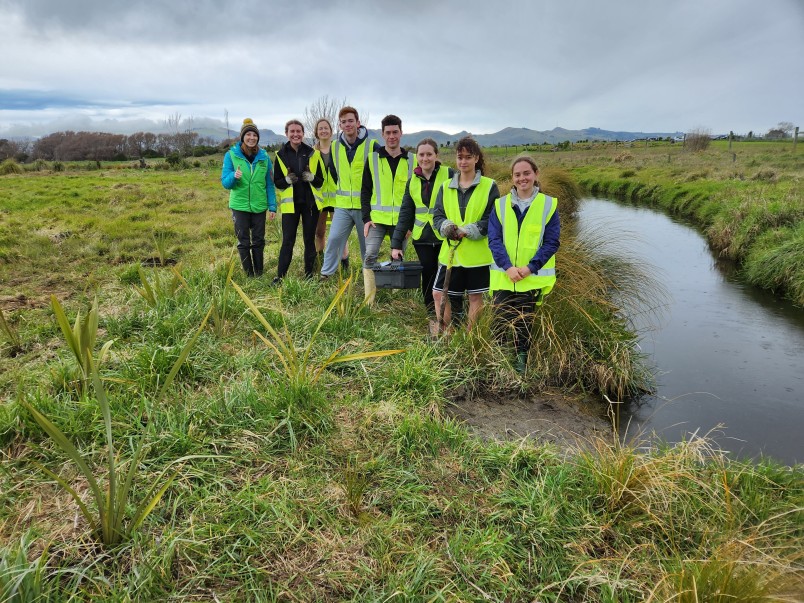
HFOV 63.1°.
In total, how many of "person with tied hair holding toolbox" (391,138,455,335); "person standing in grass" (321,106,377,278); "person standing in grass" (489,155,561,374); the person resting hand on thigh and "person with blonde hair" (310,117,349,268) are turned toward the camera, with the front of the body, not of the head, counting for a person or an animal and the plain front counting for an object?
5

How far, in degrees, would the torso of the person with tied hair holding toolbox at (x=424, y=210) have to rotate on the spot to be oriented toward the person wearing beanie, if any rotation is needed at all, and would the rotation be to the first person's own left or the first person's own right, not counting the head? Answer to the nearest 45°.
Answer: approximately 135° to the first person's own right

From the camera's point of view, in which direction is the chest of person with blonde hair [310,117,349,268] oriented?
toward the camera

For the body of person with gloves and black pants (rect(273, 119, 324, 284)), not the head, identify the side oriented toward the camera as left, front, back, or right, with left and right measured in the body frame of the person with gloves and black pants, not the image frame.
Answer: front

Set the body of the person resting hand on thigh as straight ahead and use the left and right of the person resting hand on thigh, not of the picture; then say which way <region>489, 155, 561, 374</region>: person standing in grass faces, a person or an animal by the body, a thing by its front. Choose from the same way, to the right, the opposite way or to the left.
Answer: the same way

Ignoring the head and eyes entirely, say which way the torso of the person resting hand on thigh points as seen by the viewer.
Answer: toward the camera

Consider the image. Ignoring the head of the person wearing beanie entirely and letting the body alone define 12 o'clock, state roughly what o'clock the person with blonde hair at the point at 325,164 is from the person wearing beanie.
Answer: The person with blonde hair is roughly at 9 o'clock from the person wearing beanie.

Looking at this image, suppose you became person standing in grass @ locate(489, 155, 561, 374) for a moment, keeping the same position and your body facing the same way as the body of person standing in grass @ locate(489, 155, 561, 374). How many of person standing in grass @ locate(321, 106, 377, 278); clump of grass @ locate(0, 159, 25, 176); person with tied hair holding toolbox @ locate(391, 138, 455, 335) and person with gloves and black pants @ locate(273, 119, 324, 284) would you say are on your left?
0

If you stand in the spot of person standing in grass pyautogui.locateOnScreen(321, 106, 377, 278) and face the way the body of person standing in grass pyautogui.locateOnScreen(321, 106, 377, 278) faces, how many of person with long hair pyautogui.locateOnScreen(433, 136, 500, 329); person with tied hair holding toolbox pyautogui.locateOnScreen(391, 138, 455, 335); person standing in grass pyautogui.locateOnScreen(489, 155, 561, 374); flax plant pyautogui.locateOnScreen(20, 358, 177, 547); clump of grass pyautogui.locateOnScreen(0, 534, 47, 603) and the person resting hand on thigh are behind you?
0

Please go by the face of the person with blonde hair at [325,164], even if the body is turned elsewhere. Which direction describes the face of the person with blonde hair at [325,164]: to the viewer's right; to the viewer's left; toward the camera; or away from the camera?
toward the camera

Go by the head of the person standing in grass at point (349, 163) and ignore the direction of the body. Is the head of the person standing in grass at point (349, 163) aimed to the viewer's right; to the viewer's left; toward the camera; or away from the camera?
toward the camera

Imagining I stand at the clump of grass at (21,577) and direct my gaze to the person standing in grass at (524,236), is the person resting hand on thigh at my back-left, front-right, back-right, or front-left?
front-left

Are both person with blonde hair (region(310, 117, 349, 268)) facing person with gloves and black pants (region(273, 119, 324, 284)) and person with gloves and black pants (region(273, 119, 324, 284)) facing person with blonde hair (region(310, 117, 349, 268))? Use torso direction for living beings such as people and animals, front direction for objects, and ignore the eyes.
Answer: no

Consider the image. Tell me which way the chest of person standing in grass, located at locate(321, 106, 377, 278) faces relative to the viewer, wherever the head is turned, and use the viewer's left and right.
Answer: facing the viewer

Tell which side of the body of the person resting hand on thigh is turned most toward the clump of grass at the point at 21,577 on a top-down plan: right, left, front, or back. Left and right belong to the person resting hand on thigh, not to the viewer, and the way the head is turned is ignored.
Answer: front

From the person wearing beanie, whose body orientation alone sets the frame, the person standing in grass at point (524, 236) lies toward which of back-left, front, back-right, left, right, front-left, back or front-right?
front-left

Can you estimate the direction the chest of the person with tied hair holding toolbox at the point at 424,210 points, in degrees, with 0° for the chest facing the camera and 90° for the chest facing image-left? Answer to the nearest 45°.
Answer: approximately 0°
